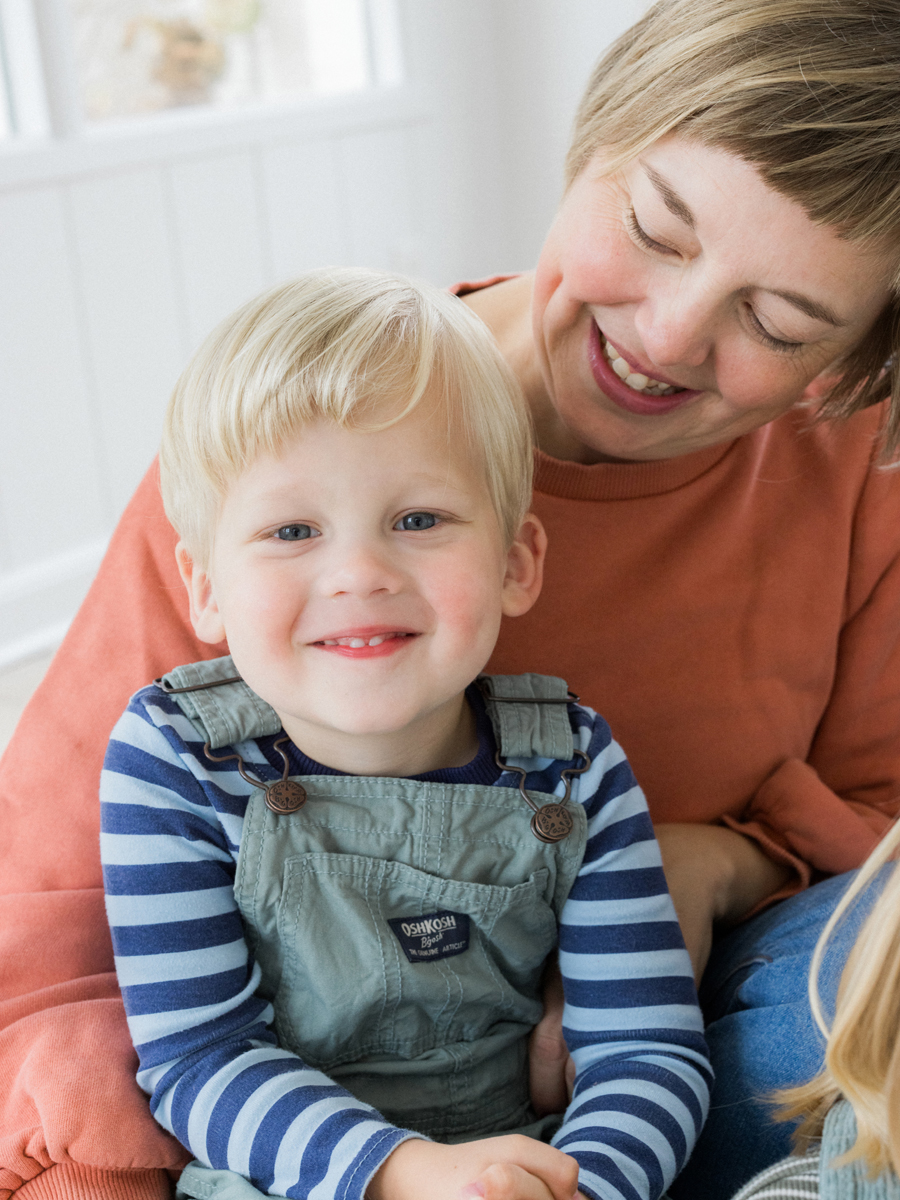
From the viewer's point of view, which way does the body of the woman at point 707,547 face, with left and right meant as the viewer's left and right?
facing the viewer

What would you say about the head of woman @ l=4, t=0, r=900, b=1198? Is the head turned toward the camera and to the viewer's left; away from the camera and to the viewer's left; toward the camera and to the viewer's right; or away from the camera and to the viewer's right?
toward the camera and to the viewer's left

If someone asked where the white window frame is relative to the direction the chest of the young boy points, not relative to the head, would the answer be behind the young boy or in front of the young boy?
behind

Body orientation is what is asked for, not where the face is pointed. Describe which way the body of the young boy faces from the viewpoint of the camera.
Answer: toward the camera

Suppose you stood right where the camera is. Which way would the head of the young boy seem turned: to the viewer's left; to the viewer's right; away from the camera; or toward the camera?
toward the camera
